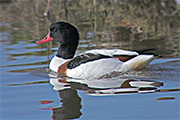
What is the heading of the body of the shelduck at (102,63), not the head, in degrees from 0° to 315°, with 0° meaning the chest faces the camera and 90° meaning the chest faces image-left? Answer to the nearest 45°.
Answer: approximately 90°
